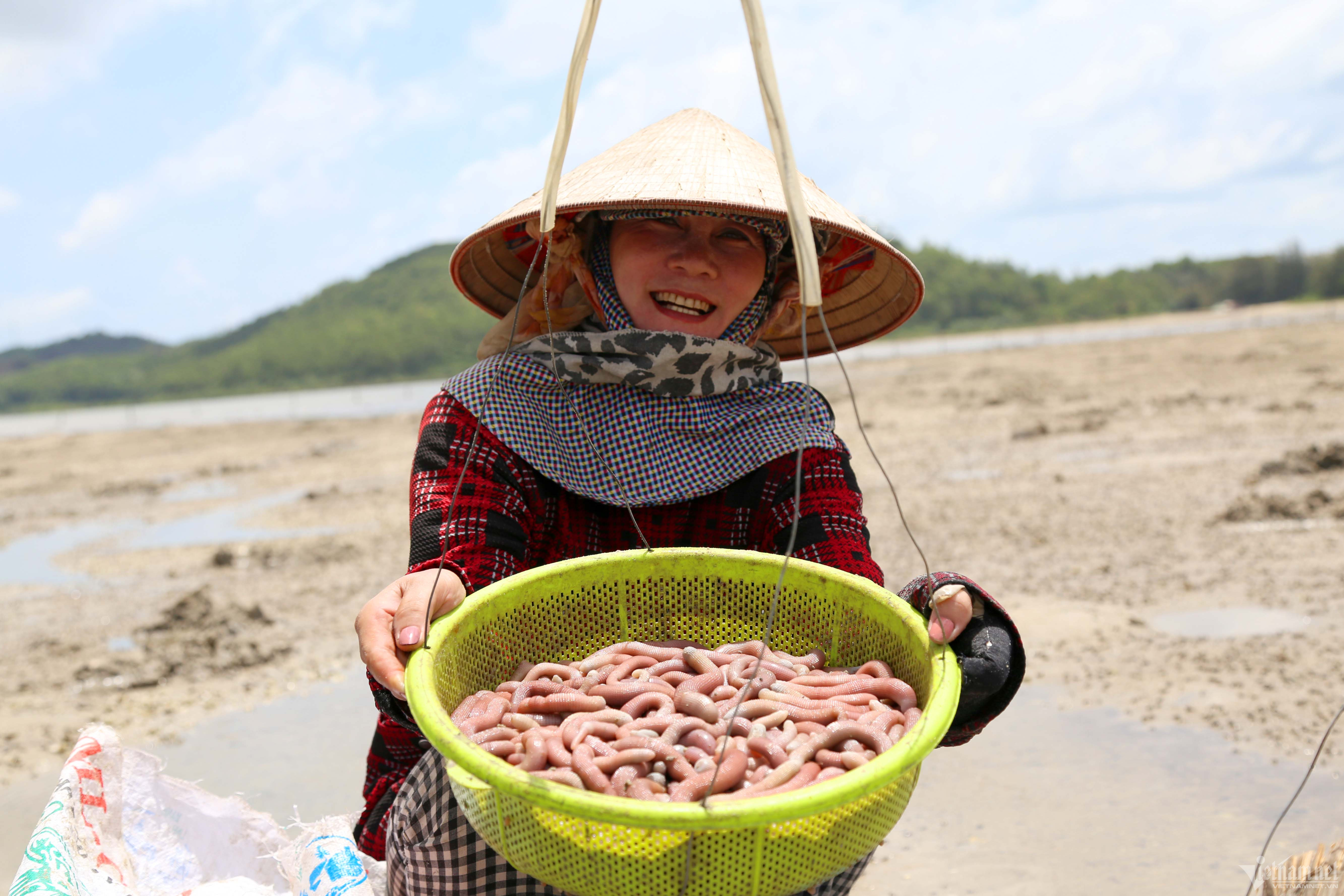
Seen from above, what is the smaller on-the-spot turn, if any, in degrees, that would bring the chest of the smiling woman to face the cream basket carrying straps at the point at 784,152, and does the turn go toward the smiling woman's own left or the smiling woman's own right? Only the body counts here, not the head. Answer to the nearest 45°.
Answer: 0° — they already face it

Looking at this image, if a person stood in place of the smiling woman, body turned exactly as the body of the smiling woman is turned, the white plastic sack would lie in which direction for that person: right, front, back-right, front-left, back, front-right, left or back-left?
right

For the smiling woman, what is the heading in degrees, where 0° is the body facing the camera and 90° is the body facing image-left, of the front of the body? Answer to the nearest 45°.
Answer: approximately 0°
